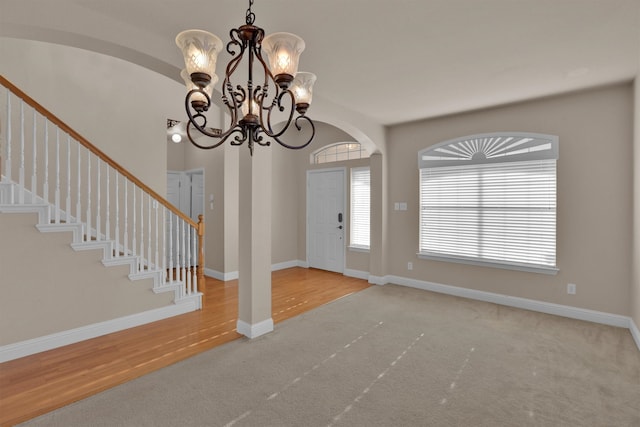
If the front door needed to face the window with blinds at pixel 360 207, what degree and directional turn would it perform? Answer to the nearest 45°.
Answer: approximately 90° to its left

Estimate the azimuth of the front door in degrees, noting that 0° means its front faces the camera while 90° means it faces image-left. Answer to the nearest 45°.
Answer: approximately 45°

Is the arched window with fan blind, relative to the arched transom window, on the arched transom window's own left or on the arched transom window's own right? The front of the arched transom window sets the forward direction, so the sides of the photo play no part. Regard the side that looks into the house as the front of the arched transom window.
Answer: on the arched transom window's own left

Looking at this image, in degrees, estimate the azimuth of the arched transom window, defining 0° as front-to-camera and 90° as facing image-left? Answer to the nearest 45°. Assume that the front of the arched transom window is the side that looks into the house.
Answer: approximately 45°

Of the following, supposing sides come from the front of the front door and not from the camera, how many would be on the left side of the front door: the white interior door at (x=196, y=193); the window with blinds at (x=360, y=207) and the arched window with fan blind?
2
